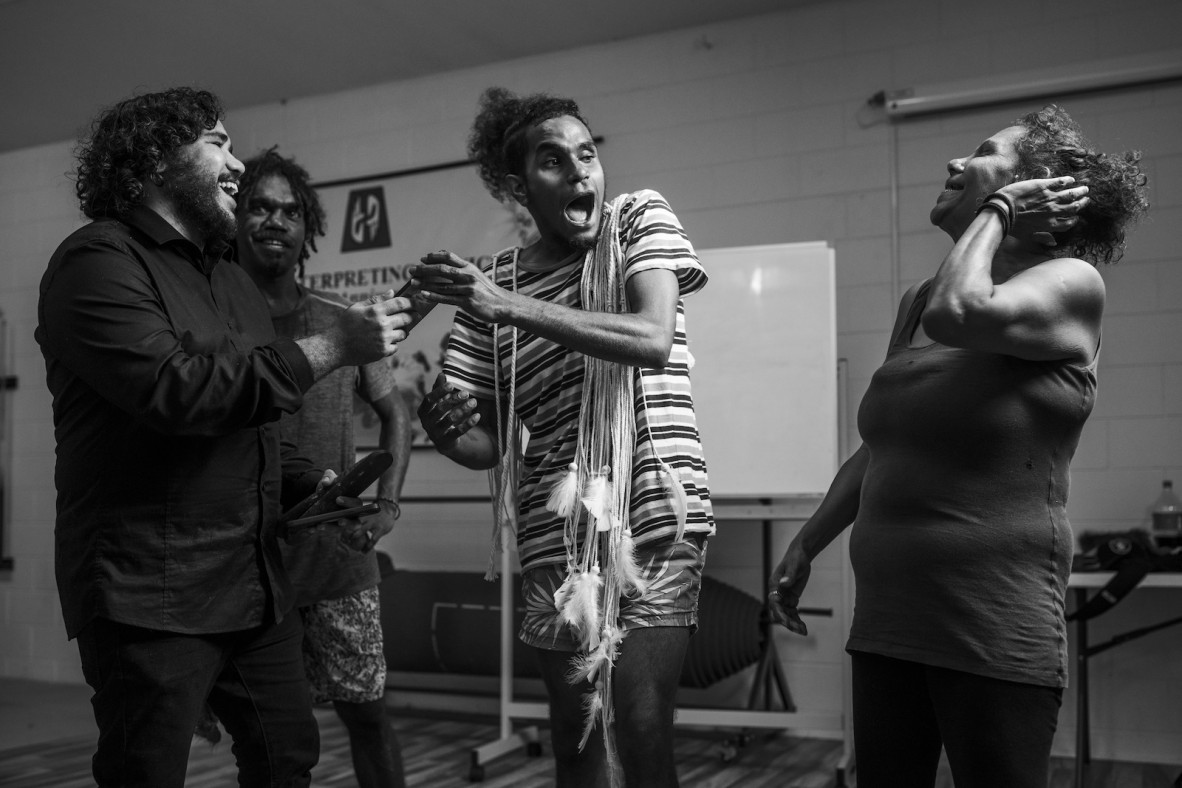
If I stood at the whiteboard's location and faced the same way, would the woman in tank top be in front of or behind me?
in front

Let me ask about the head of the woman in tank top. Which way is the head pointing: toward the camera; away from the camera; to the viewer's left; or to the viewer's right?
to the viewer's left

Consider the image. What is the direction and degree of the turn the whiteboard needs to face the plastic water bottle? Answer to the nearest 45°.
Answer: approximately 90° to its left

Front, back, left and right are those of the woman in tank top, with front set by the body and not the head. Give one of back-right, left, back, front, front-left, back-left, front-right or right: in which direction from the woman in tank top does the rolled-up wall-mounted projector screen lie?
back-right

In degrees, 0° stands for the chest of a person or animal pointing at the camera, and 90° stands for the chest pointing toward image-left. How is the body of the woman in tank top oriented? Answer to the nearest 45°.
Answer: approximately 45°

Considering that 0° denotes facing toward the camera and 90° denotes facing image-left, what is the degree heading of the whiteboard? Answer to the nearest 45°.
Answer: approximately 0°

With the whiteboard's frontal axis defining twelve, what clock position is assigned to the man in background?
The man in background is roughly at 1 o'clock from the whiteboard.

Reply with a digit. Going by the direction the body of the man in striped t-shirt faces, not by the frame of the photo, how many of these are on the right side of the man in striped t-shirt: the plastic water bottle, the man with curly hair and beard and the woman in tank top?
1

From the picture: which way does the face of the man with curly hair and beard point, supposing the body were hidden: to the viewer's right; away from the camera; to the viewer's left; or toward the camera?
to the viewer's right

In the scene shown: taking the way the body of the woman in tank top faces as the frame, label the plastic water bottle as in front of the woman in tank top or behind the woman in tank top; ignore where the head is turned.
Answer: behind

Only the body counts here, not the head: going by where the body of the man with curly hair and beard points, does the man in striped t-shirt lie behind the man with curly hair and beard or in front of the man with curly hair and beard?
in front

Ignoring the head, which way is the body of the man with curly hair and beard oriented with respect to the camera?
to the viewer's right
